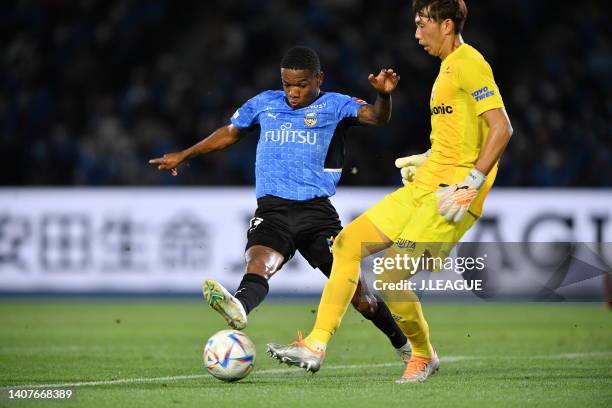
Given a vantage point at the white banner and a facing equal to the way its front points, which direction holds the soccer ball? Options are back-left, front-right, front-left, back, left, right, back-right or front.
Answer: front

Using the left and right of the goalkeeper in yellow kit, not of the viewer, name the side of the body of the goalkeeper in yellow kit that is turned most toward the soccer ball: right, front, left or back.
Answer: front

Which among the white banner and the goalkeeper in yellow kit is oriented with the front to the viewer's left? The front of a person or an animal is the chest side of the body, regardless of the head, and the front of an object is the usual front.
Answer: the goalkeeper in yellow kit

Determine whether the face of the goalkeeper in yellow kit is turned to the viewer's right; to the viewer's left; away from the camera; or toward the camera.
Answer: to the viewer's left

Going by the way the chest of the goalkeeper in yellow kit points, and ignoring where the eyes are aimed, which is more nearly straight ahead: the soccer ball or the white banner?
the soccer ball

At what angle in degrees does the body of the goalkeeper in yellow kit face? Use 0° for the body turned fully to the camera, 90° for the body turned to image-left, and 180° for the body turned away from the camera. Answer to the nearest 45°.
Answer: approximately 90°

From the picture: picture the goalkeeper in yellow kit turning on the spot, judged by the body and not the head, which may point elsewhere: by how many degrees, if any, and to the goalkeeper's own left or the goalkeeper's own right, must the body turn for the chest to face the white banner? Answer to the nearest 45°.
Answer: approximately 45° to the goalkeeper's own right

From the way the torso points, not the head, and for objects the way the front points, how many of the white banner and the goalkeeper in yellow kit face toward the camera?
1

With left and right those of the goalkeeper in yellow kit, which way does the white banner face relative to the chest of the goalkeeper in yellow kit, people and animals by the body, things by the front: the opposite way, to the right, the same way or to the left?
to the left

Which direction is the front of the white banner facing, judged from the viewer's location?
facing the viewer
